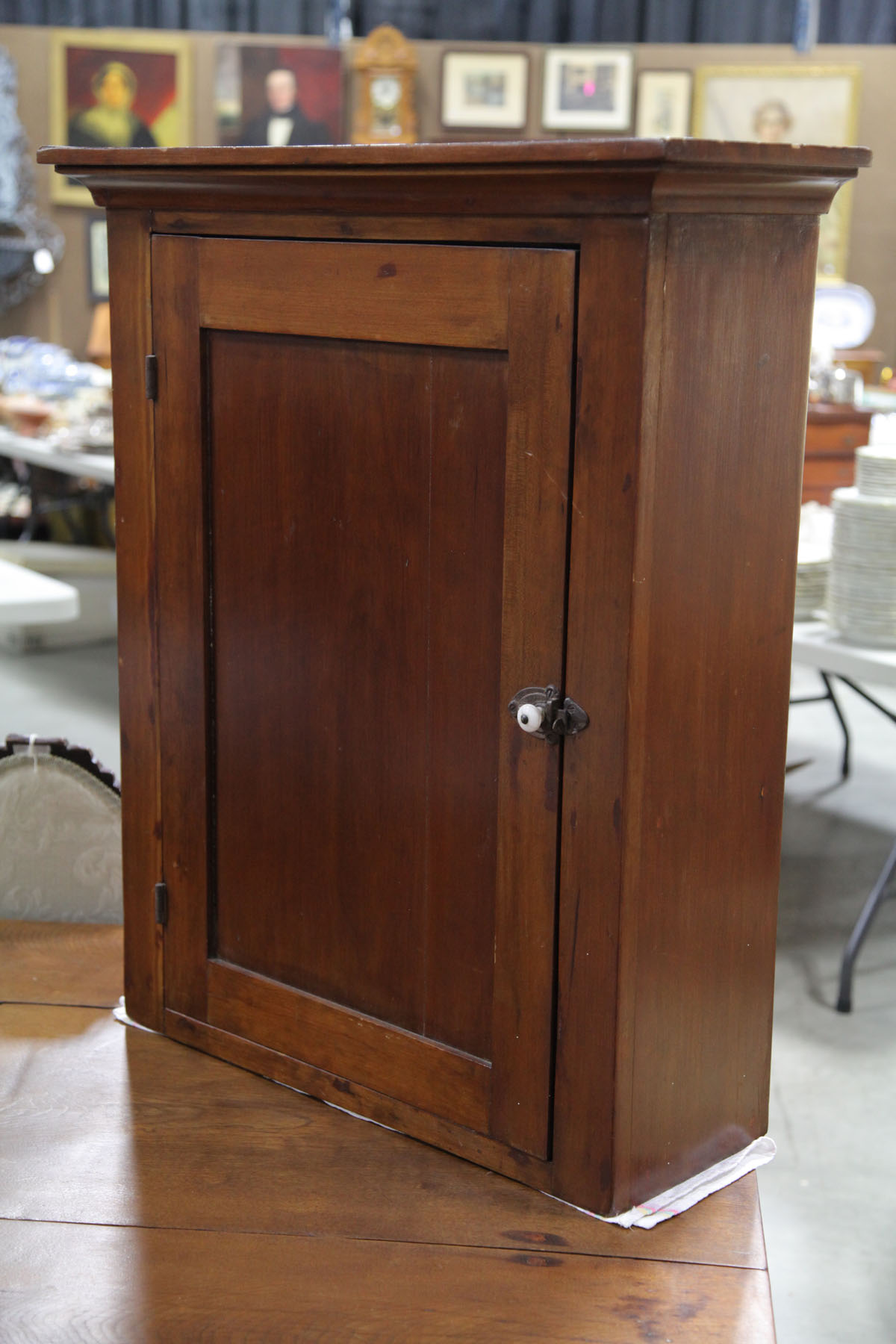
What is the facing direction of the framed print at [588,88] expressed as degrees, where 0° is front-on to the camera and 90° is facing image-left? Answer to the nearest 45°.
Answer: approximately 0°

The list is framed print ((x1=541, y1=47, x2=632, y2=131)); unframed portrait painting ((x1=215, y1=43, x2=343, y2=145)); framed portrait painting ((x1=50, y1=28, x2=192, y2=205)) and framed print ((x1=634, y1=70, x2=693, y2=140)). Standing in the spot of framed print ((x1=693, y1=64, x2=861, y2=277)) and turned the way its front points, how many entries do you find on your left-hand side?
0

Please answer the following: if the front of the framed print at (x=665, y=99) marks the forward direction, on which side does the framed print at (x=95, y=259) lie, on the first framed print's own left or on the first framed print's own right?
on the first framed print's own right

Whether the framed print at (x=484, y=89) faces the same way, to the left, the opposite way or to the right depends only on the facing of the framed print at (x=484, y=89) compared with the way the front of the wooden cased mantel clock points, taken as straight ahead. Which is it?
the same way

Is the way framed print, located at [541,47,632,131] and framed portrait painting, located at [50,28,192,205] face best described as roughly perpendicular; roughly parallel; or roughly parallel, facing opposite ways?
roughly parallel

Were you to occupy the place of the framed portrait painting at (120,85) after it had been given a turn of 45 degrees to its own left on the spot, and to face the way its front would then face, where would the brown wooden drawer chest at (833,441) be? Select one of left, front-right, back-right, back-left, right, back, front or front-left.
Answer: front

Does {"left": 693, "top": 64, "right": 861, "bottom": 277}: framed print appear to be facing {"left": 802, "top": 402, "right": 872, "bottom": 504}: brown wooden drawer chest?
yes

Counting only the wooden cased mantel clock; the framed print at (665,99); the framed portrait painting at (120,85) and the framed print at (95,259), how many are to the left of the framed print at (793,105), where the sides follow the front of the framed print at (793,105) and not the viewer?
0

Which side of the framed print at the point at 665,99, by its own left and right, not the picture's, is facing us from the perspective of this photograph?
front

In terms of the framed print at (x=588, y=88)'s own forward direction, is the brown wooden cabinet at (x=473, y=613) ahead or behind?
ahead

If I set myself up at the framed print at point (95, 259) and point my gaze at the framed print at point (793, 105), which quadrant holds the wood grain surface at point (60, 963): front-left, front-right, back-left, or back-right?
front-right

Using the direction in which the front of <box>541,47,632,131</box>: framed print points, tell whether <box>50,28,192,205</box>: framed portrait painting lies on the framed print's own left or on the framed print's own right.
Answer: on the framed print's own right

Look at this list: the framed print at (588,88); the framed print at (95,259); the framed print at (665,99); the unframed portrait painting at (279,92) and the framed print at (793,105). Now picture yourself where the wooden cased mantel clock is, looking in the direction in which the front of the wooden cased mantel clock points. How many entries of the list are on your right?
2

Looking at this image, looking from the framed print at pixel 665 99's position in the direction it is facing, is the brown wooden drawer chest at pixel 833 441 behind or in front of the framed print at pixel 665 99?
in front

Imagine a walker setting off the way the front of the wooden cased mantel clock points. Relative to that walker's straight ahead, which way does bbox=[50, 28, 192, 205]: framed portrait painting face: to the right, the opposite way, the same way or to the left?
the same way

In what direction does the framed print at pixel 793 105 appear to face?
toward the camera

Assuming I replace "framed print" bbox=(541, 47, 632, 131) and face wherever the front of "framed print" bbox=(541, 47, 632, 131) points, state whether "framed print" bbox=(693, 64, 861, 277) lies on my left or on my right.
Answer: on my left

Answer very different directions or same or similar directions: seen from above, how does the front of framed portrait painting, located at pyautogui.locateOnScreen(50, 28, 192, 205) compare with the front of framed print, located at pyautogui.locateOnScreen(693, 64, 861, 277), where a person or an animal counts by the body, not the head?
same or similar directions

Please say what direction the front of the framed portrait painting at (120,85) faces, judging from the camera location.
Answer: facing the viewer
